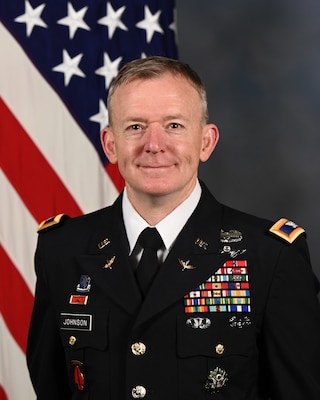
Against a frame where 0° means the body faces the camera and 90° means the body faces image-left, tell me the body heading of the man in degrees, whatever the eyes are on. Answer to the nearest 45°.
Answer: approximately 0°

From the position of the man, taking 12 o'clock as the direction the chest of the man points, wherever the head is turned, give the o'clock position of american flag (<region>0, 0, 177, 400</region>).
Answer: The american flag is roughly at 5 o'clock from the man.
